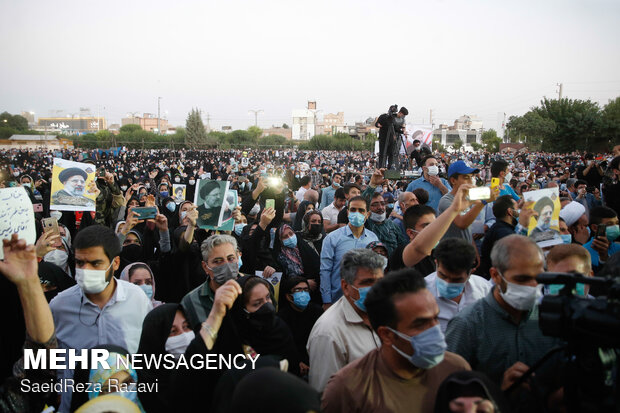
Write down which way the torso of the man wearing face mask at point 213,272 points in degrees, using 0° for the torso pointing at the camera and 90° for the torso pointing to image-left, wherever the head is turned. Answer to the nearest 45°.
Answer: approximately 315°

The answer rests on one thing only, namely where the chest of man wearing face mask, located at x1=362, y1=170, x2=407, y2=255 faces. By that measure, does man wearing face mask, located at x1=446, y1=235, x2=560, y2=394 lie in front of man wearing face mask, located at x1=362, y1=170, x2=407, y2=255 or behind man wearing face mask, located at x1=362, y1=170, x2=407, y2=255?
in front

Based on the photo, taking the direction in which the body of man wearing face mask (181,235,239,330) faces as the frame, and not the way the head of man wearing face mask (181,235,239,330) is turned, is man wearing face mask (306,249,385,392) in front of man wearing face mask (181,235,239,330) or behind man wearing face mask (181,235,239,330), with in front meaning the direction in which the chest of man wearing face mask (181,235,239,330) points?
in front

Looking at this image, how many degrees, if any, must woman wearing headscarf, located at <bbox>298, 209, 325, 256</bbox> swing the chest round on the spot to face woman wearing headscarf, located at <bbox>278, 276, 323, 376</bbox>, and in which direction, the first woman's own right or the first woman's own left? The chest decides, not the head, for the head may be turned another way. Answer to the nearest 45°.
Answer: approximately 45° to the first woman's own right

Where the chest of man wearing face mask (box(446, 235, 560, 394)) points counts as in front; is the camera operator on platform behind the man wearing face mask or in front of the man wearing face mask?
behind

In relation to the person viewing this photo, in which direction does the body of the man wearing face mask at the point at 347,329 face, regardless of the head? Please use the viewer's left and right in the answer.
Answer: facing the viewer and to the right of the viewer

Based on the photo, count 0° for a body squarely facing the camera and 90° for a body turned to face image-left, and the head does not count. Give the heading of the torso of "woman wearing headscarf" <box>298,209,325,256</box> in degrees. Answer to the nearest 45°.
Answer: approximately 315°

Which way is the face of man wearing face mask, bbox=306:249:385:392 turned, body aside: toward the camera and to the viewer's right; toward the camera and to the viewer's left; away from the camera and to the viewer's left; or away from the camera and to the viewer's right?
toward the camera and to the viewer's right

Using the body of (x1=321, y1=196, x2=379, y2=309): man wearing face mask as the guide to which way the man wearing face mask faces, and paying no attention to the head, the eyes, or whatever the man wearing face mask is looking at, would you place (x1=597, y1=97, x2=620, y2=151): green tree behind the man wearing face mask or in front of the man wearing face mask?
behind

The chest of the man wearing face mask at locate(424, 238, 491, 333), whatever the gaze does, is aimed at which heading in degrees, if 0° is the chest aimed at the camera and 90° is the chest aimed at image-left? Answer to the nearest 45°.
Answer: approximately 0°

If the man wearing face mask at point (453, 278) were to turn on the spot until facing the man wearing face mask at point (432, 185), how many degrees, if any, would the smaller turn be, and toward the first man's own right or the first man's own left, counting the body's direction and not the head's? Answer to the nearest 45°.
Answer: approximately 180°

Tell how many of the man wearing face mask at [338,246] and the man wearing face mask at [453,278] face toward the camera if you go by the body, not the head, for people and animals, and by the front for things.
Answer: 2

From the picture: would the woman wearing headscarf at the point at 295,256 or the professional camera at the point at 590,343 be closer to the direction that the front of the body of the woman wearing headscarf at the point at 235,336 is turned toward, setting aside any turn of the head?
the professional camera
